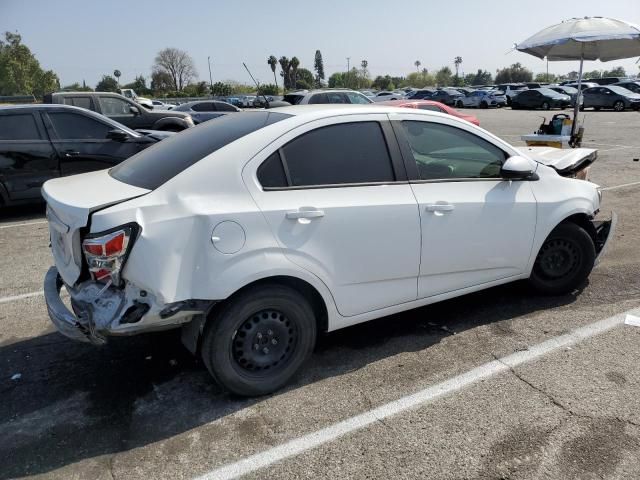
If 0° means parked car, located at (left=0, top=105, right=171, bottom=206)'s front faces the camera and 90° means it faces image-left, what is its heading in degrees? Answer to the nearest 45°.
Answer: approximately 270°

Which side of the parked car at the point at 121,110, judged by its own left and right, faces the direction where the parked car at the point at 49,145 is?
right

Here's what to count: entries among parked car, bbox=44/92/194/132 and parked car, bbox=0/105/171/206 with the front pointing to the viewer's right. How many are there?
2

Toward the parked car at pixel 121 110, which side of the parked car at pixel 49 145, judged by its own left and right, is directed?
left

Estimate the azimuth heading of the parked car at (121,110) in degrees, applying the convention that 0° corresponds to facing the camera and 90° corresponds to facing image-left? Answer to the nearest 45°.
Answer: approximately 270°

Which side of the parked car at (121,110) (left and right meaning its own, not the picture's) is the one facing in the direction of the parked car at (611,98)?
front

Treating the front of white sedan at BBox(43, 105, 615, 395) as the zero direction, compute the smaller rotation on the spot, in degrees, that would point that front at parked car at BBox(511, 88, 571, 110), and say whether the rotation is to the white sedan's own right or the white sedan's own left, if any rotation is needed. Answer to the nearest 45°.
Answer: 0° — it already faces it

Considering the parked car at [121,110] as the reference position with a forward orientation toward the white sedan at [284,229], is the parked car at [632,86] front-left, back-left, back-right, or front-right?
back-left

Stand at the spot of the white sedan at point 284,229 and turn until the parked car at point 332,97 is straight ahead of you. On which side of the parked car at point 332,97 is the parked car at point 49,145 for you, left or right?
left

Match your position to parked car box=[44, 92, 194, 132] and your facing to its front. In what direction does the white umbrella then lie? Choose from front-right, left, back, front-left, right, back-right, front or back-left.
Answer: front-right

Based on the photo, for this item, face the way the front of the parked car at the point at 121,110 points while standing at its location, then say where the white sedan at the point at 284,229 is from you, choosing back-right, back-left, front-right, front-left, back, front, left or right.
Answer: right

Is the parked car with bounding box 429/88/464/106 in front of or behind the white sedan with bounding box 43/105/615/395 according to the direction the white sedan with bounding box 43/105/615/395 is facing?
in front

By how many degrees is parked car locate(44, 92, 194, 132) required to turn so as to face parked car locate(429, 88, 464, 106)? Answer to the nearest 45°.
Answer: approximately 45° to its left
